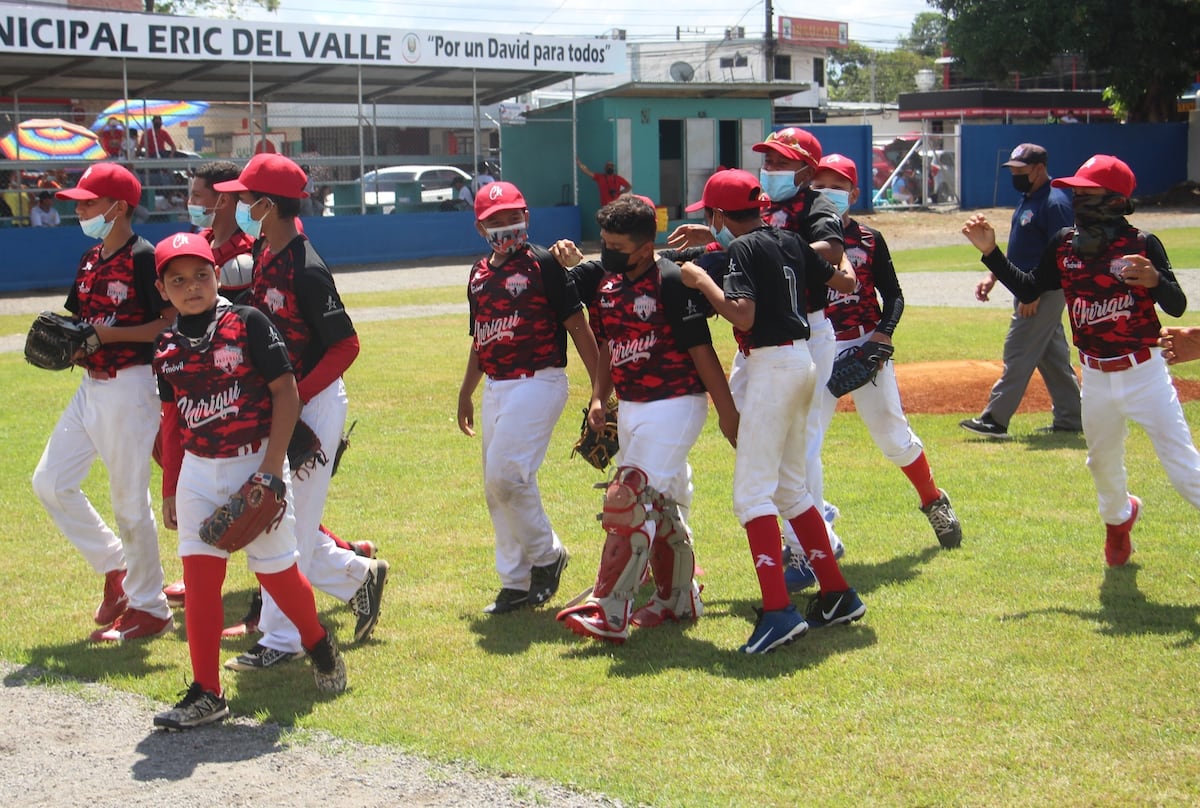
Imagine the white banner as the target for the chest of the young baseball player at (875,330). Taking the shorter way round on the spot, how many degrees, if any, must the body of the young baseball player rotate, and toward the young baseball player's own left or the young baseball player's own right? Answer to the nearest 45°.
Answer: approximately 90° to the young baseball player's own right

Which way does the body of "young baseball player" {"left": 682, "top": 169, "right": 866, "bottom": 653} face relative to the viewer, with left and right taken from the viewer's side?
facing away from the viewer and to the left of the viewer

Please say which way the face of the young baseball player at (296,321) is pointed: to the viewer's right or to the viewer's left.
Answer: to the viewer's left

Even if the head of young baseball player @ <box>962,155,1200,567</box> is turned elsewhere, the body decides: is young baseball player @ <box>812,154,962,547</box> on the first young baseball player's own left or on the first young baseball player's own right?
on the first young baseball player's own right

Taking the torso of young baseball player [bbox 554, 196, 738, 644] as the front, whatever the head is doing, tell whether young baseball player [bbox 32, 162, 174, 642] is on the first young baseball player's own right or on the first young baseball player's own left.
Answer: on the first young baseball player's own right

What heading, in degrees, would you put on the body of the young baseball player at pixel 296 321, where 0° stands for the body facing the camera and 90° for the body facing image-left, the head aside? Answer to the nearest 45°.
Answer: approximately 90°

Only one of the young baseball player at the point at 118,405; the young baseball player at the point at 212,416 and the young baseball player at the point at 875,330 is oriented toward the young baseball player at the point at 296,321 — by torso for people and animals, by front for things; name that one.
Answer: the young baseball player at the point at 875,330

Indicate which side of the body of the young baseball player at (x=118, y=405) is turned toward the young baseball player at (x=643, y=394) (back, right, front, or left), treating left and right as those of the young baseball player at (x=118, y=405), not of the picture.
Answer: left

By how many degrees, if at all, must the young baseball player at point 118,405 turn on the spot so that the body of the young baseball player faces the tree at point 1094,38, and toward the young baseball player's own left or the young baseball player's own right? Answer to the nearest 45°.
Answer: approximately 180°

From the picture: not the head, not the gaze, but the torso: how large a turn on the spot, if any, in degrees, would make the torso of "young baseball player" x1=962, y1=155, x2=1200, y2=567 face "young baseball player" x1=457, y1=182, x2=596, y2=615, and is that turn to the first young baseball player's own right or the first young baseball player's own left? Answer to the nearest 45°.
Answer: approximately 45° to the first young baseball player's own right

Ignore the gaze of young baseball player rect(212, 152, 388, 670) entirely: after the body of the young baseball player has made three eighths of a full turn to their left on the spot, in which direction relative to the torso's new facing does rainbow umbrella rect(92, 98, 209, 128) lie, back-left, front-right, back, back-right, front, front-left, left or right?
back-left

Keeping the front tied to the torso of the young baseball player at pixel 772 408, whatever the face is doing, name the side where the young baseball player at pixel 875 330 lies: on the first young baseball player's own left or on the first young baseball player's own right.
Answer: on the first young baseball player's own right
